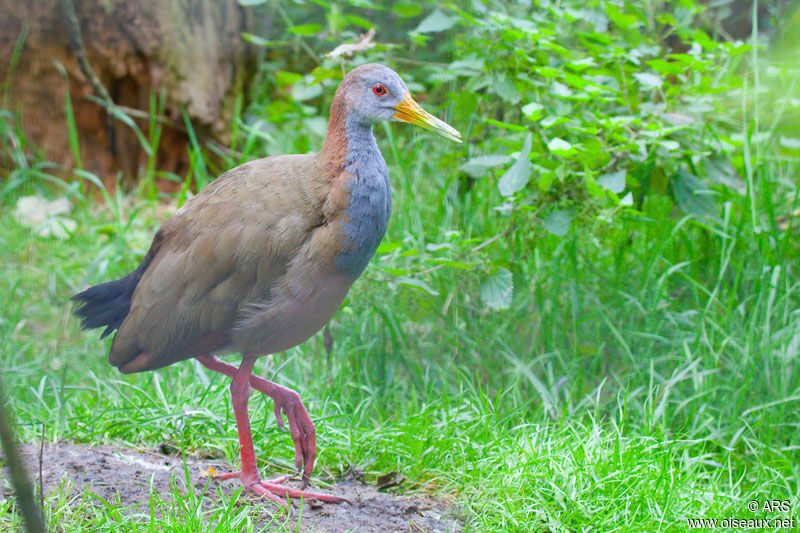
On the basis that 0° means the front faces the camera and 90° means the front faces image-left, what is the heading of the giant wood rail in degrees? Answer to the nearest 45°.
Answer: approximately 270°
